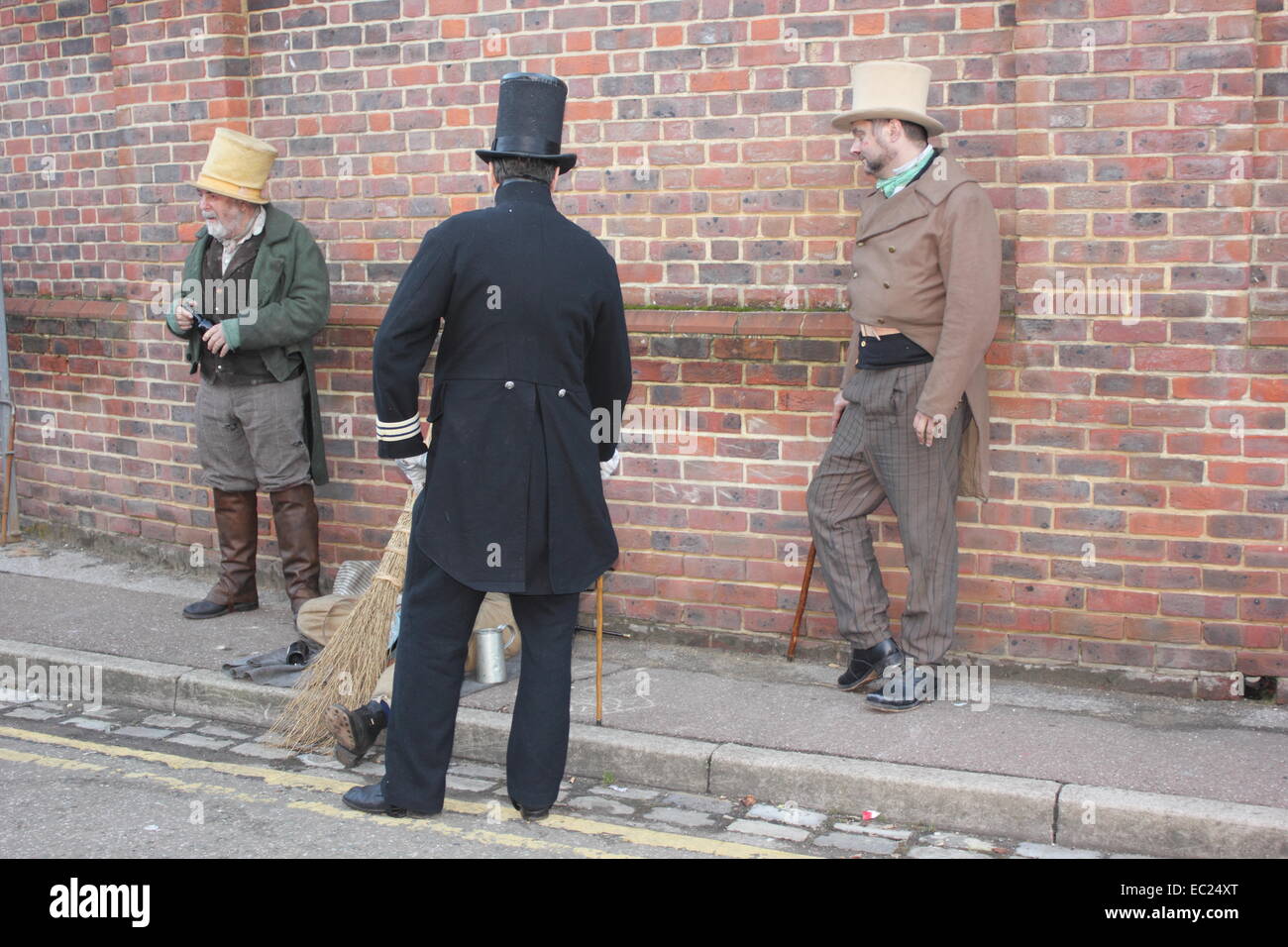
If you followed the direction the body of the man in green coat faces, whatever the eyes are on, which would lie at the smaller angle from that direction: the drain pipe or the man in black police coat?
the man in black police coat

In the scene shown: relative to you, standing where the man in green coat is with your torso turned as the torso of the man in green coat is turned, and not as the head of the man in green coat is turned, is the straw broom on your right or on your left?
on your left

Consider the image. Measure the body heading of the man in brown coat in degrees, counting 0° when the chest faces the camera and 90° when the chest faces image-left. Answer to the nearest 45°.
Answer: approximately 45°

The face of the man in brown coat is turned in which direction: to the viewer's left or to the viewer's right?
to the viewer's left

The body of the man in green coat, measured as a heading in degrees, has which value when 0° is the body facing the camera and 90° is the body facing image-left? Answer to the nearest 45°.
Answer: approximately 45°

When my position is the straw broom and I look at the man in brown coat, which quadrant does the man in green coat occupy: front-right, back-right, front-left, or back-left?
back-left

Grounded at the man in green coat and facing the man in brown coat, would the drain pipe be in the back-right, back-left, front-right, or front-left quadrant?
back-left

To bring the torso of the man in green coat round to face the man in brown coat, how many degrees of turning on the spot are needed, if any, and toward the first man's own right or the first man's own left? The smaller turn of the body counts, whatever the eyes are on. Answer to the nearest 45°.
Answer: approximately 90° to the first man's own left

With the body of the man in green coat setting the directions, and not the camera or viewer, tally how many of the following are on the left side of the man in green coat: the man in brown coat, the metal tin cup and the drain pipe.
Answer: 2
